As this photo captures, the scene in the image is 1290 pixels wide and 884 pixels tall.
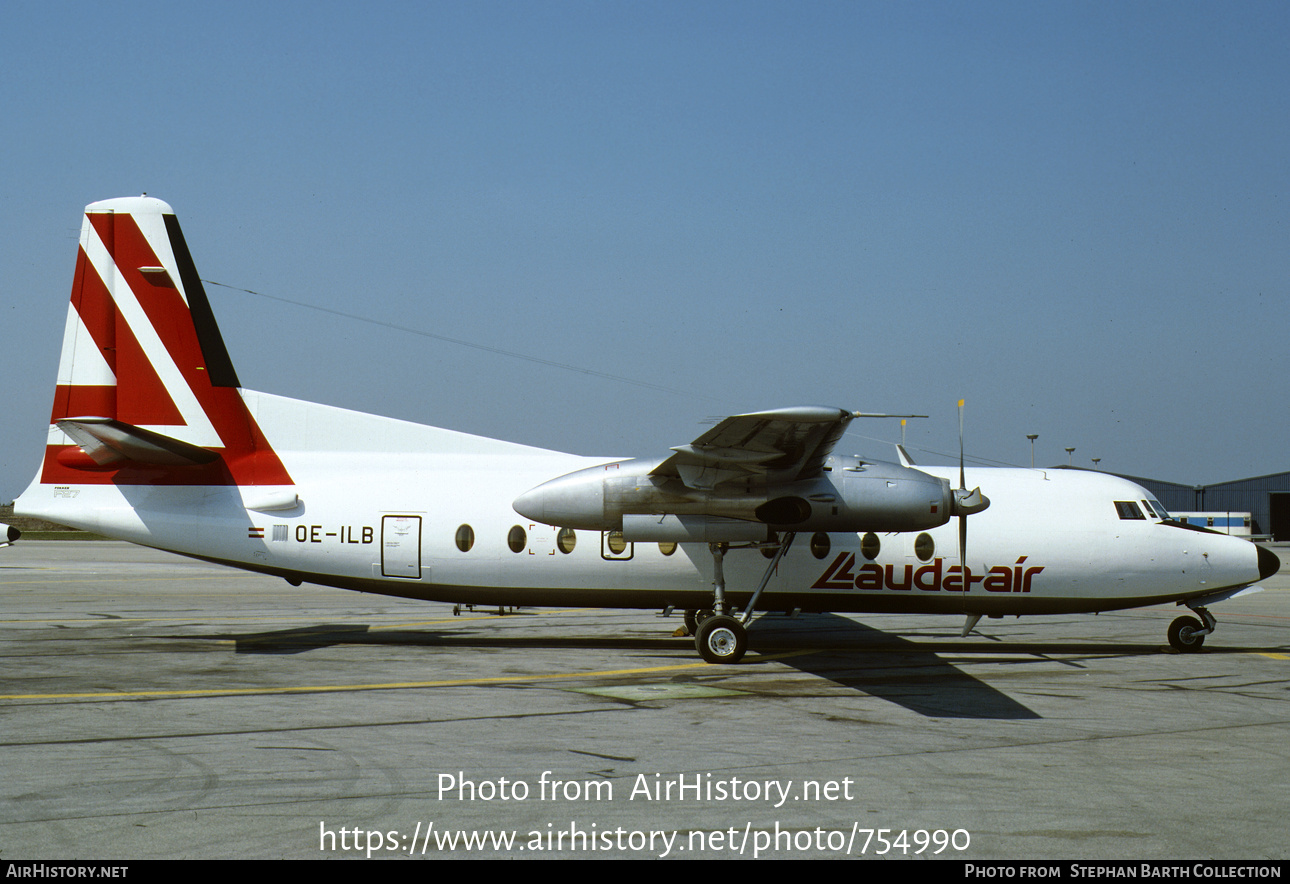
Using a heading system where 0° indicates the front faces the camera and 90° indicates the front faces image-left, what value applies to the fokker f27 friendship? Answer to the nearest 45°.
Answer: approximately 270°
